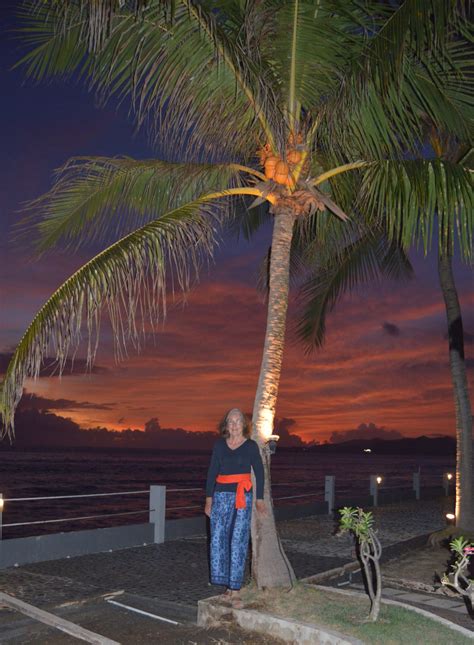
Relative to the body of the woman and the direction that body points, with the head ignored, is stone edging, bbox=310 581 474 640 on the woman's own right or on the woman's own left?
on the woman's own left

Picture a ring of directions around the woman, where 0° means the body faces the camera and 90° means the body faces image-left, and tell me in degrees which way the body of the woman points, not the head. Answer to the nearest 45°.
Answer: approximately 0°

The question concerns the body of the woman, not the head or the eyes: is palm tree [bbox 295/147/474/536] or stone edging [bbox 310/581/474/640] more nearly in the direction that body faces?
the stone edging

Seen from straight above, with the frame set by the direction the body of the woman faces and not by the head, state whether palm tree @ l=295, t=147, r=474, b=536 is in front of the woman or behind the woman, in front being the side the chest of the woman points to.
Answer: behind
